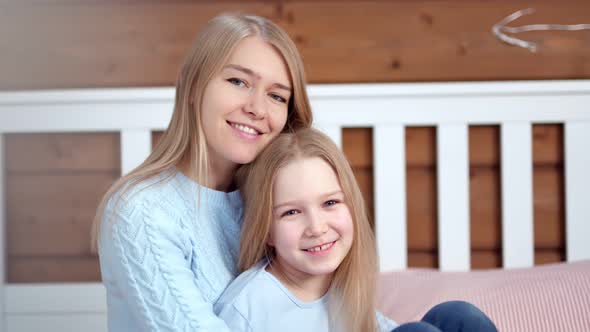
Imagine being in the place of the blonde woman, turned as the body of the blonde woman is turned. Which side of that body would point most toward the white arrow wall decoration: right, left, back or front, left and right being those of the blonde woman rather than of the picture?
left

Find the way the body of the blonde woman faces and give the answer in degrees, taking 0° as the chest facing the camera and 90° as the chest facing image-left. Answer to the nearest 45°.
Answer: approximately 315°
